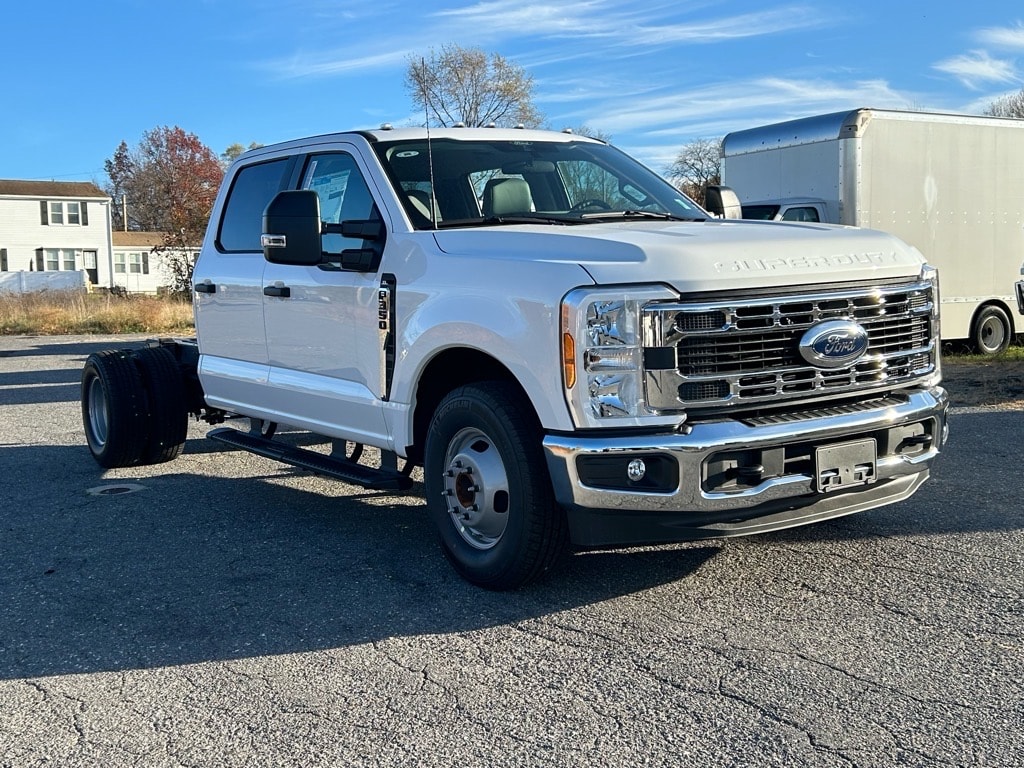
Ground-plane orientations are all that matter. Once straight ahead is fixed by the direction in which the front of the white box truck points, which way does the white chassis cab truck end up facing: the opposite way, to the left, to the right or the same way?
to the left

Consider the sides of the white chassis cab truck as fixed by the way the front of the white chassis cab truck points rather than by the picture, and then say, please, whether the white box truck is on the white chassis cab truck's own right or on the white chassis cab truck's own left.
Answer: on the white chassis cab truck's own left

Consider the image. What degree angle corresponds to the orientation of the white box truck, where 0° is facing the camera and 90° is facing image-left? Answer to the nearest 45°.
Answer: approximately 45°

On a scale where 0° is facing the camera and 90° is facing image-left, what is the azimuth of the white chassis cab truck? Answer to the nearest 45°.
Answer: approximately 315°

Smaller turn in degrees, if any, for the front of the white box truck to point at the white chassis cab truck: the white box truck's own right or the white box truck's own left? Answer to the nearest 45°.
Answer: approximately 45° to the white box truck's own left
